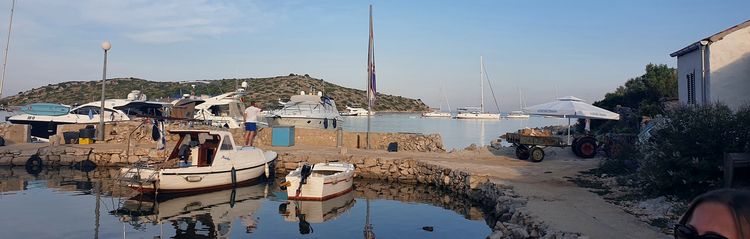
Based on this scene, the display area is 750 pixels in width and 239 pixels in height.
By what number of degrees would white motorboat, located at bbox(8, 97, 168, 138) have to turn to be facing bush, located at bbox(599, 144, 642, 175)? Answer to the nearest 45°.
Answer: approximately 135° to its left

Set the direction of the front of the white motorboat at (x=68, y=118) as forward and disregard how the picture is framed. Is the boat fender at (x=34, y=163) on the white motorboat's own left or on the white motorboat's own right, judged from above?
on the white motorboat's own left

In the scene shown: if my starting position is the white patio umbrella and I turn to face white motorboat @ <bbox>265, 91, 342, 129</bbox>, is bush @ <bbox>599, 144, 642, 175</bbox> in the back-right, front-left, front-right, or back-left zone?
back-left

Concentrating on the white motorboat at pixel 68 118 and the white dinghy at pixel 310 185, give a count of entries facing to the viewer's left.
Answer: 1

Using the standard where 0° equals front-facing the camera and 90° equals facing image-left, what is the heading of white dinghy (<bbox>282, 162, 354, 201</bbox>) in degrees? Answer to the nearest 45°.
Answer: approximately 225°

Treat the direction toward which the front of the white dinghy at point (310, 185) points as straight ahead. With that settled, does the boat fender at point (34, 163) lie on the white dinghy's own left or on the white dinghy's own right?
on the white dinghy's own left

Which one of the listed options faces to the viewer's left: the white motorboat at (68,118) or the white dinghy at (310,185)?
the white motorboat

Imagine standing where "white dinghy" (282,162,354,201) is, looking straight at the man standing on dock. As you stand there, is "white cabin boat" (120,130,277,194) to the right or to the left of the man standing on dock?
left

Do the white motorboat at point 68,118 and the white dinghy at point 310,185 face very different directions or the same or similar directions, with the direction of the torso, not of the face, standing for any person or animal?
very different directions

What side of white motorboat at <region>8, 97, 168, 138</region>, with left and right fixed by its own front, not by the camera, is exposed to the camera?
left

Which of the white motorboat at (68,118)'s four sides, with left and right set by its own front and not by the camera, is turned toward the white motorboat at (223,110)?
back

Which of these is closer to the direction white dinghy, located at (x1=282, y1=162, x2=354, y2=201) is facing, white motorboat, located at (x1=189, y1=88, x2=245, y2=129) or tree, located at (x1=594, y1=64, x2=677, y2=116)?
the tree
